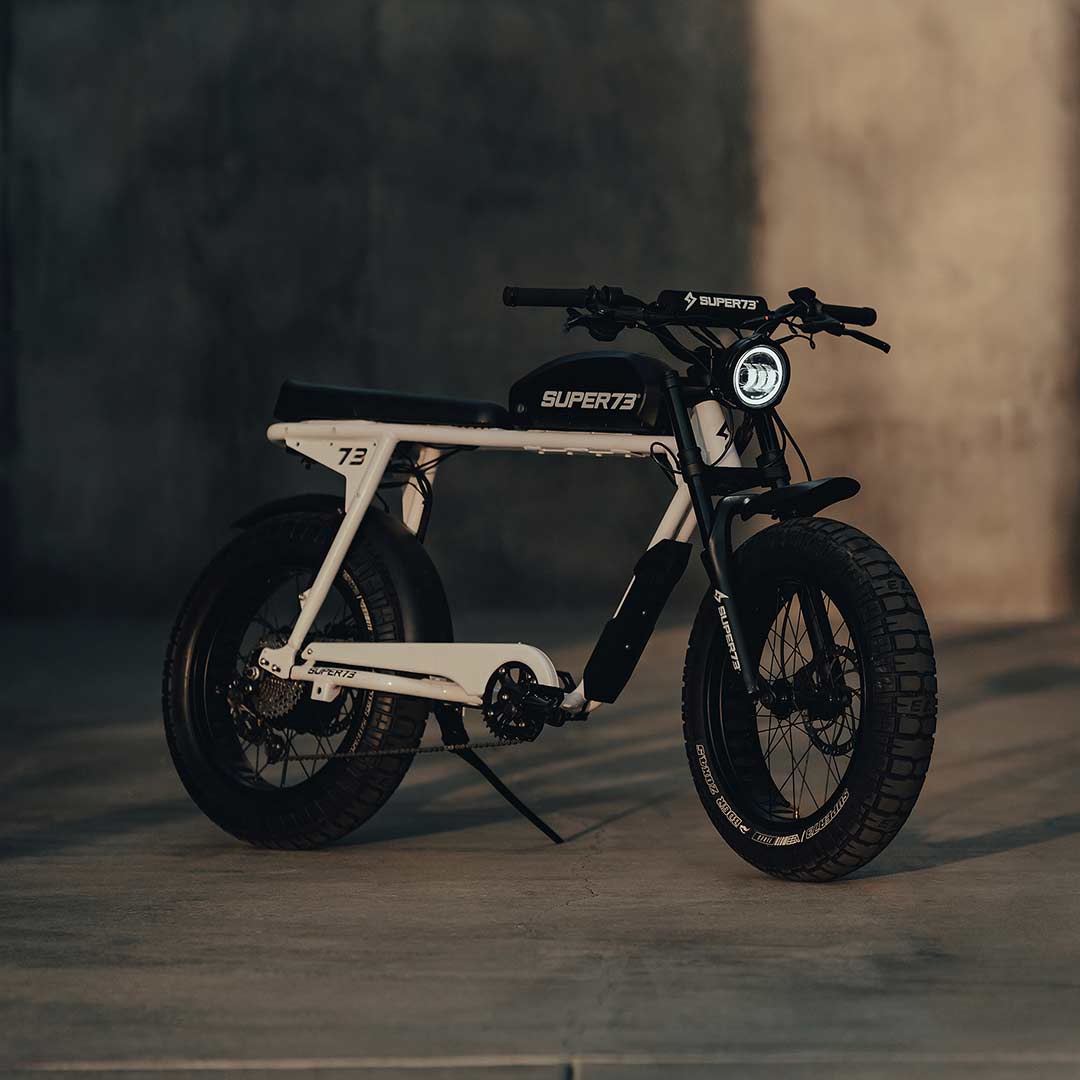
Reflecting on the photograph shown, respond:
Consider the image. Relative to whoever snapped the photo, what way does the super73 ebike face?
facing the viewer and to the right of the viewer
